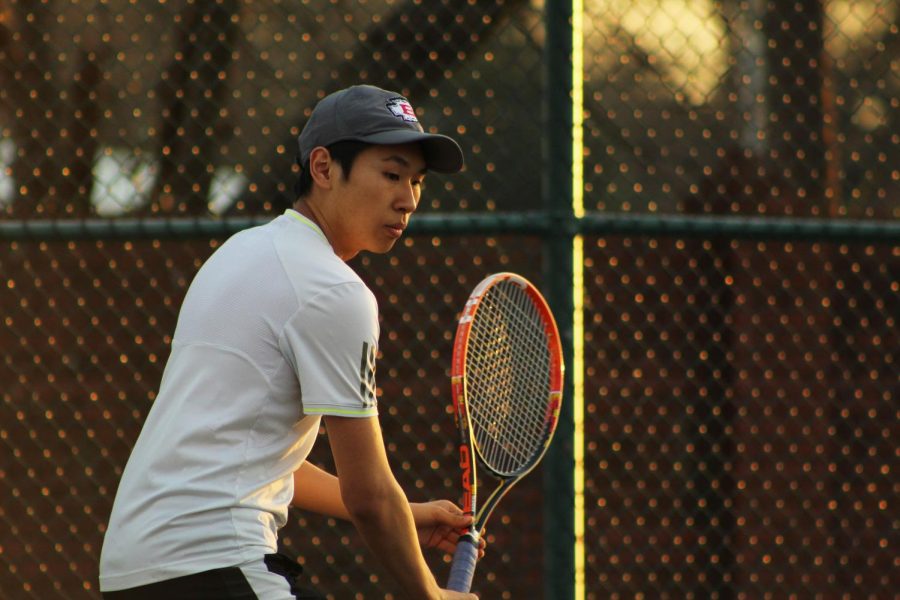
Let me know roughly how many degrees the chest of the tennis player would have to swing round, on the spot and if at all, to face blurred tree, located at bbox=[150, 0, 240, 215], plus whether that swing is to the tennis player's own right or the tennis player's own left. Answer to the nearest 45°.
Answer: approximately 45° to the tennis player's own left

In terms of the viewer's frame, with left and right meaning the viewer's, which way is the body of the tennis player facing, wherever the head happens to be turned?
facing away from the viewer and to the right of the viewer
